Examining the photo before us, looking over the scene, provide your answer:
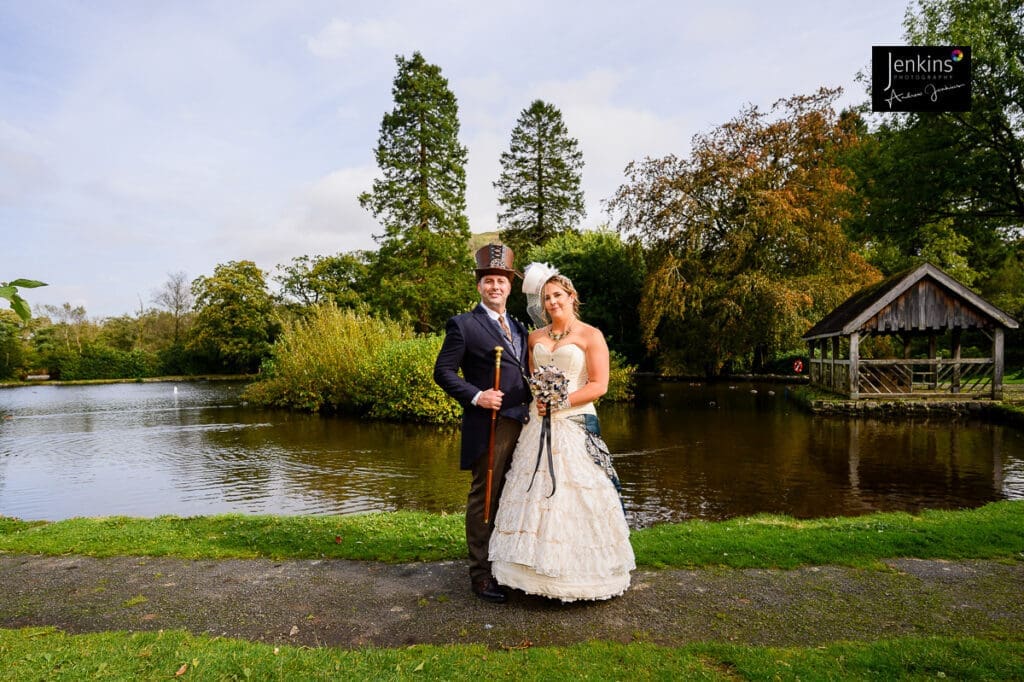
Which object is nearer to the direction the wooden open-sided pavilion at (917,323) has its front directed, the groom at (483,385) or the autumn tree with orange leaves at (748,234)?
the groom

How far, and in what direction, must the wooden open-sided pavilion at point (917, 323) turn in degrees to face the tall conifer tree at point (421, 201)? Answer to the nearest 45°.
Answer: approximately 90° to its right

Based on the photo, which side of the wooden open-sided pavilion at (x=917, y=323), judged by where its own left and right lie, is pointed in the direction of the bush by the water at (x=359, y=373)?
right

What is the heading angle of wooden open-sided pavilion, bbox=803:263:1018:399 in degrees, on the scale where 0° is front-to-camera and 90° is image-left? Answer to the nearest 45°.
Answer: approximately 0°

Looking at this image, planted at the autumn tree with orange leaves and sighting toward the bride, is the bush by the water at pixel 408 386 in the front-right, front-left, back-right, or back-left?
front-right

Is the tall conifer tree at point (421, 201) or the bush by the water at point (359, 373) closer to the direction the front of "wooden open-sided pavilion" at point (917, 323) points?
the bush by the water

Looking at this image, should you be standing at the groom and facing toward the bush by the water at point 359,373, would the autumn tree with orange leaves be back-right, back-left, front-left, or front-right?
front-right

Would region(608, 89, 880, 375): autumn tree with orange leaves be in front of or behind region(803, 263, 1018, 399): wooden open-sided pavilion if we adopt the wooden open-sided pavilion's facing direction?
behind

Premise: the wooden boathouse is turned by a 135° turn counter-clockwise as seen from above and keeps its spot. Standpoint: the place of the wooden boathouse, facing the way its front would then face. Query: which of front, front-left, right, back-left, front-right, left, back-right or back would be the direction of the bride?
back-right

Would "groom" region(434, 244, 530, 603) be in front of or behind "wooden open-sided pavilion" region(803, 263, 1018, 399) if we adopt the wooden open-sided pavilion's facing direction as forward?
in front

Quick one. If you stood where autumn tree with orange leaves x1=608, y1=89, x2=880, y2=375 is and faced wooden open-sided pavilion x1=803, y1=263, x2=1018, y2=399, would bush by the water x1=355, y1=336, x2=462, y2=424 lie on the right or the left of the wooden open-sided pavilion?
right
